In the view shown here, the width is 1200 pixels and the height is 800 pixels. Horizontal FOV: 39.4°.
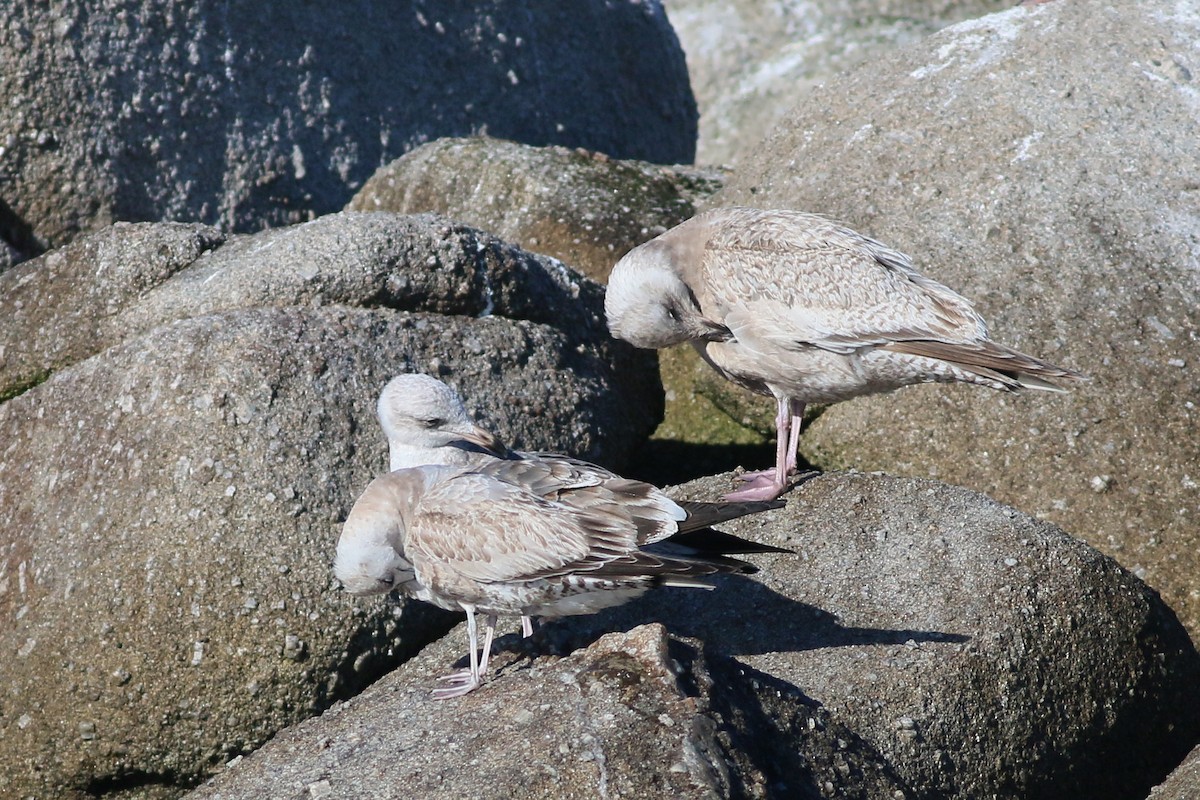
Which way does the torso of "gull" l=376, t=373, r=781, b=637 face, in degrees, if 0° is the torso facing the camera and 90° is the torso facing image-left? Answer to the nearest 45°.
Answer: approximately 90°

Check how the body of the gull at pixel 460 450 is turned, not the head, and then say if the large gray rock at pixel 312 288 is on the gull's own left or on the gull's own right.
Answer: on the gull's own right

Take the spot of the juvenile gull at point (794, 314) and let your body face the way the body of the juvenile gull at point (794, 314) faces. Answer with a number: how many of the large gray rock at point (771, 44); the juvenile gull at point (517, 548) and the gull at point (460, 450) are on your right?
1

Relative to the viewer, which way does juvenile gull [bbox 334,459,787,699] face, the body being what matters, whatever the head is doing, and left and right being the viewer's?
facing to the left of the viewer

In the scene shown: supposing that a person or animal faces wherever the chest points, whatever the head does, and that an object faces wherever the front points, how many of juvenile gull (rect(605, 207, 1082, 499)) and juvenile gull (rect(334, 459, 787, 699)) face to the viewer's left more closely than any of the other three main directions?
2

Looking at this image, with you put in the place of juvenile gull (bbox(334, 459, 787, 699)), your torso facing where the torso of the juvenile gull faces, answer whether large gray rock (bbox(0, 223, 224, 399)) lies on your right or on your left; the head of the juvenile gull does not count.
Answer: on your right

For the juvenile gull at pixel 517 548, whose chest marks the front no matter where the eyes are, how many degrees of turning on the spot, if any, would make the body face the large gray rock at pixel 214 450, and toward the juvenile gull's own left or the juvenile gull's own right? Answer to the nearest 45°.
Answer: approximately 45° to the juvenile gull's own right

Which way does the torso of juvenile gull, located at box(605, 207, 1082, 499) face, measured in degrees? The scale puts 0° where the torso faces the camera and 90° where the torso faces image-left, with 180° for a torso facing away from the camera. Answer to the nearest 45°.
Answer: approximately 90°

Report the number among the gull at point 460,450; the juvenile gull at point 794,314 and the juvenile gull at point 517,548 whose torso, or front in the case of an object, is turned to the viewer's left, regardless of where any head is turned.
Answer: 3

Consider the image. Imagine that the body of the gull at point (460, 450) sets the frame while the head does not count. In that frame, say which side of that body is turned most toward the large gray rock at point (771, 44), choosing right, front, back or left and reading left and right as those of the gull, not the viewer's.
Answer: right
